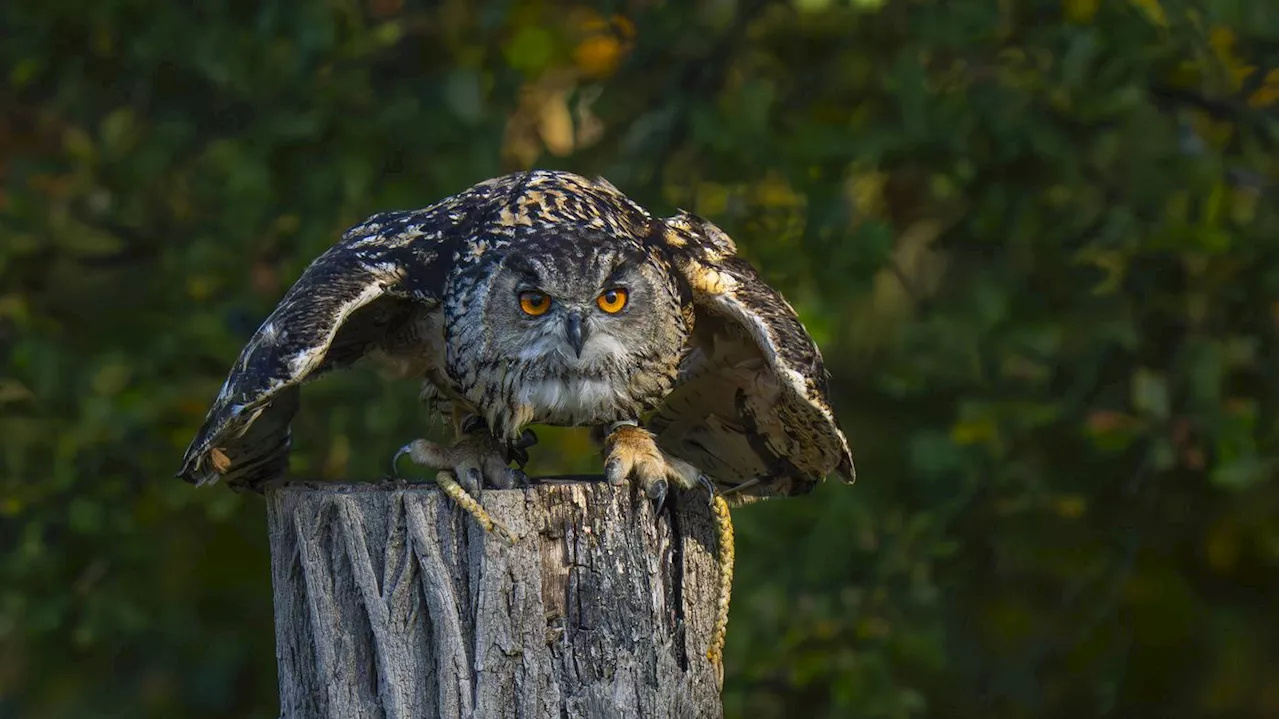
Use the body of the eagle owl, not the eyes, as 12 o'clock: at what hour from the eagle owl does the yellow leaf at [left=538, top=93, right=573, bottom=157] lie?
The yellow leaf is roughly at 6 o'clock from the eagle owl.

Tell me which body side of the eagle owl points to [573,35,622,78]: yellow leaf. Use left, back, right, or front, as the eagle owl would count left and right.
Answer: back

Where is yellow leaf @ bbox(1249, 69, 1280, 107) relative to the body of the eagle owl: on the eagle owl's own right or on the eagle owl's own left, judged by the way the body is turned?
on the eagle owl's own left

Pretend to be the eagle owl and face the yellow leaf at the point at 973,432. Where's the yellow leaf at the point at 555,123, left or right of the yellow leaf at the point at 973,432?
left

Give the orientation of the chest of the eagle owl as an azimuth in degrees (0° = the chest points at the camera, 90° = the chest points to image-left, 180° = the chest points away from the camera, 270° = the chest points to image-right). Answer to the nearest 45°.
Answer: approximately 0°

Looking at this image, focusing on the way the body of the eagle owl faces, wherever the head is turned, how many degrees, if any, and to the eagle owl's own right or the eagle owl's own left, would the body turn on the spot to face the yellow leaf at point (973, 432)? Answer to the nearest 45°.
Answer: approximately 135° to the eagle owl's own left
